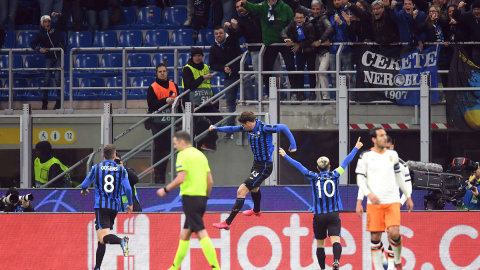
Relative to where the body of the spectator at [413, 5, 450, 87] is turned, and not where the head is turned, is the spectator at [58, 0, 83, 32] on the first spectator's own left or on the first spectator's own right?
on the first spectator's own right

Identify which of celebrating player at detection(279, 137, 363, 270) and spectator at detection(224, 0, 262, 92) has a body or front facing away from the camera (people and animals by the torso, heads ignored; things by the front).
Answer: the celebrating player

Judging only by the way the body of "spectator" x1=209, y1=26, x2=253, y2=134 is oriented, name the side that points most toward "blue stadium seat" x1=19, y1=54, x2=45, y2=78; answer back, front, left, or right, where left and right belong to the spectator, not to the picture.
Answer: right

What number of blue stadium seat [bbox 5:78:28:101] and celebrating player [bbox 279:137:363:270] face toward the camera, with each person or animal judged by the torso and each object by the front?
1

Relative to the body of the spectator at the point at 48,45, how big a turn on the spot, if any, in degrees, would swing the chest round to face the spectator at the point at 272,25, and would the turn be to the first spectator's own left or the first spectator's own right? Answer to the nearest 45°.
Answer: approximately 45° to the first spectator's own left

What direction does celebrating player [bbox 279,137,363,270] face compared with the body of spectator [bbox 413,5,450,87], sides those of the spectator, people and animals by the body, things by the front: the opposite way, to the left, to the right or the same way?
the opposite way

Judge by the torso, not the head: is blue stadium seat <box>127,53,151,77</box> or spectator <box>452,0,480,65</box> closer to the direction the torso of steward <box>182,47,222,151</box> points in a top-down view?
the spectator

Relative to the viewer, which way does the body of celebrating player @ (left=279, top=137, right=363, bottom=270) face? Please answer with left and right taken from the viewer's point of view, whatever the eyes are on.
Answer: facing away from the viewer
